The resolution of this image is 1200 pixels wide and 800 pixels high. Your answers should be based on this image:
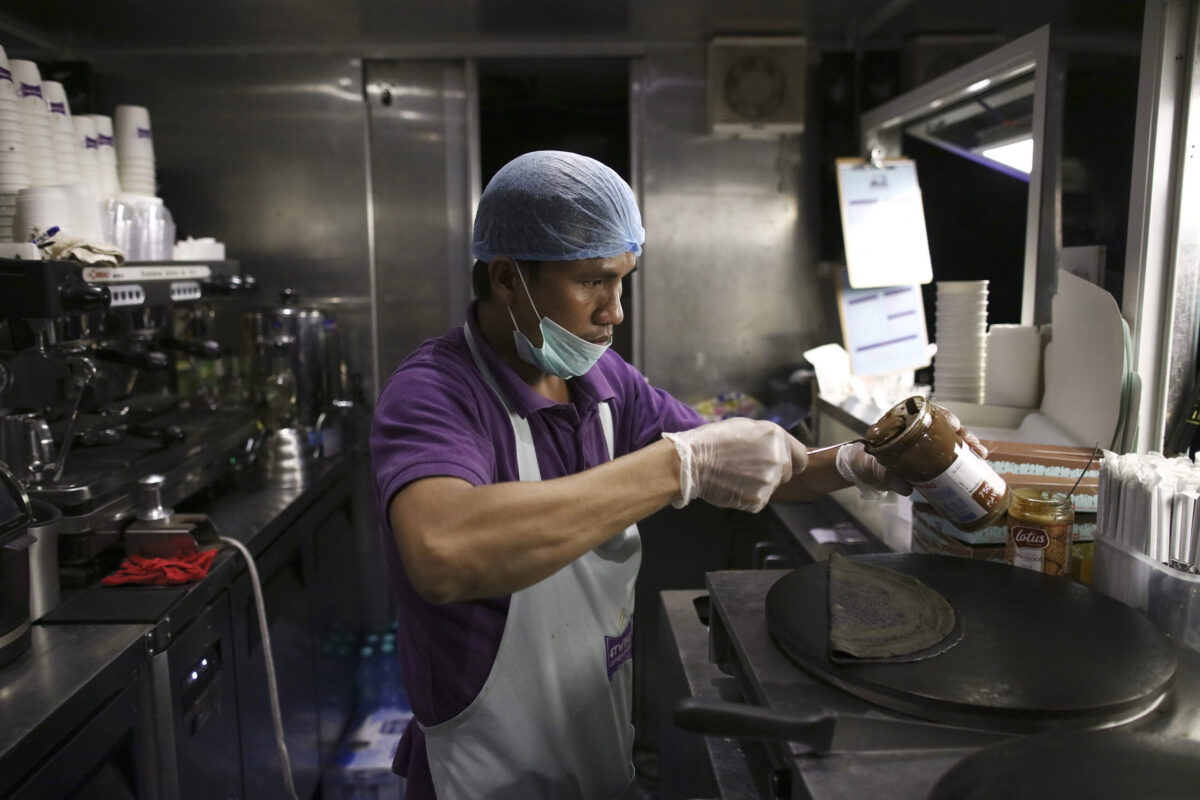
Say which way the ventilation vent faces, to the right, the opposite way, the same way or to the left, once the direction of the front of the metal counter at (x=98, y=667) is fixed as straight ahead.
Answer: to the right

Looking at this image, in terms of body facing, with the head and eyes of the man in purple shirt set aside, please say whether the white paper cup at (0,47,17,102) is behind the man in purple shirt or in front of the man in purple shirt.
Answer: behind

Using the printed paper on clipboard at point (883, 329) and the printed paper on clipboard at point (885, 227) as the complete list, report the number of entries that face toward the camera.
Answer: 2

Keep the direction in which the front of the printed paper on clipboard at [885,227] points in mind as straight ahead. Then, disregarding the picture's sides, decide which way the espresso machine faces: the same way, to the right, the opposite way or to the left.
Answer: to the left

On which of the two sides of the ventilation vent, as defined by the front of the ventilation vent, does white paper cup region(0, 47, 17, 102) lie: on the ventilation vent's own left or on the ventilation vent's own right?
on the ventilation vent's own right

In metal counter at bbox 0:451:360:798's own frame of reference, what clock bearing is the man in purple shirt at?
The man in purple shirt is roughly at 12 o'clock from the metal counter.

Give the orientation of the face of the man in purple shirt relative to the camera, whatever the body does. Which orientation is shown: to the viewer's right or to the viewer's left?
to the viewer's right

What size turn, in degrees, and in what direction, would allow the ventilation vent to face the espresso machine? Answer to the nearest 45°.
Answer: approximately 45° to its right
